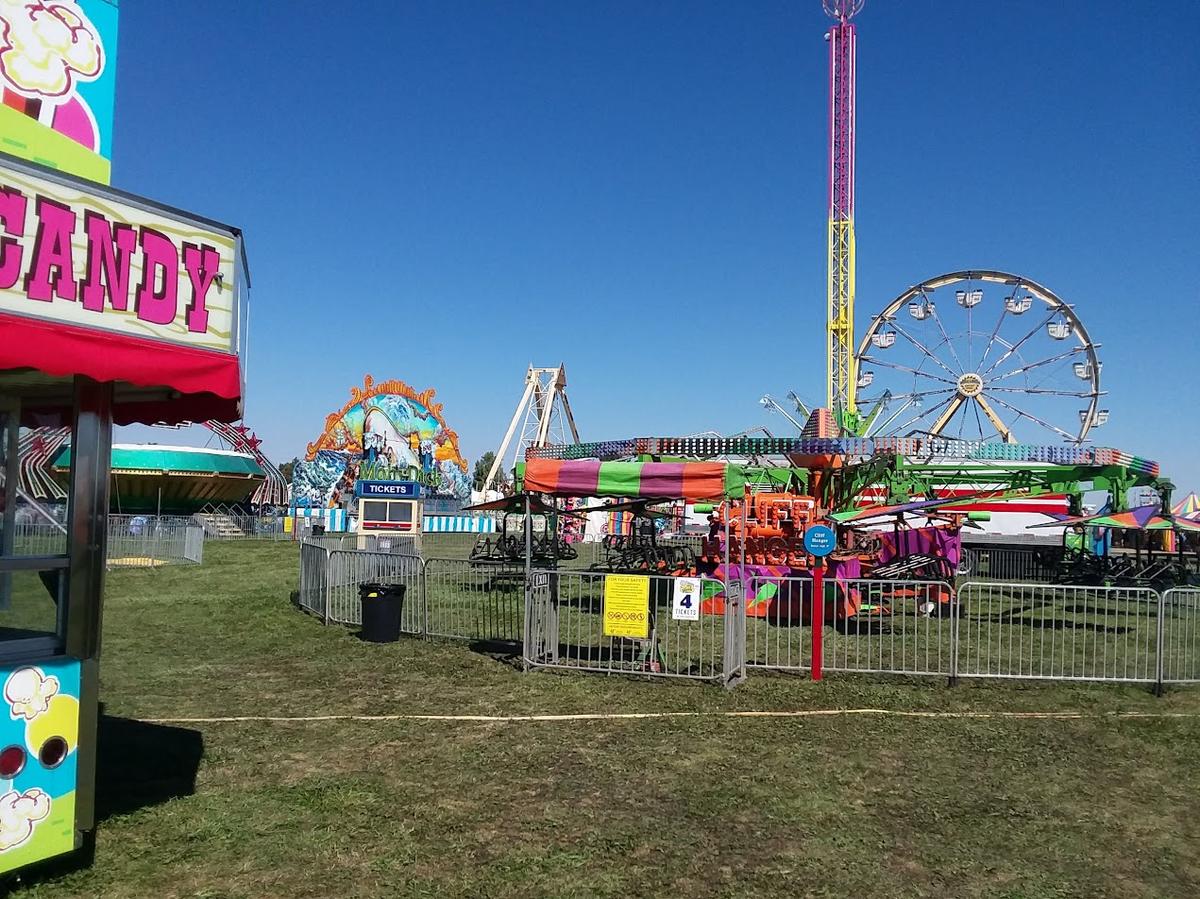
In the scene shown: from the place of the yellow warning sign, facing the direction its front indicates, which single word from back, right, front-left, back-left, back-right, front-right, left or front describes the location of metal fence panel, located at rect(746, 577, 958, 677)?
back-left

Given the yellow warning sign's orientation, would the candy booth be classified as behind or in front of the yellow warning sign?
in front

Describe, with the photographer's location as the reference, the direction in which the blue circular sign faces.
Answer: facing the viewer

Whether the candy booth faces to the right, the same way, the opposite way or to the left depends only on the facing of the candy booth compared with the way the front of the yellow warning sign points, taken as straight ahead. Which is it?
to the left

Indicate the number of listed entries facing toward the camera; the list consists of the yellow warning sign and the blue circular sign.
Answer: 2

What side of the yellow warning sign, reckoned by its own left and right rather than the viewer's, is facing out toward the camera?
front

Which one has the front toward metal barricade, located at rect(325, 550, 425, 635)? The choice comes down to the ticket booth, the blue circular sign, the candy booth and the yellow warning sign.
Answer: the ticket booth

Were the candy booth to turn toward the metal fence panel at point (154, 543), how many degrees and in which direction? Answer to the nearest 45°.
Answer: approximately 135° to its left

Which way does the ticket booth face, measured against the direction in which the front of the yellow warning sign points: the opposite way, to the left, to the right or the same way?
the same way

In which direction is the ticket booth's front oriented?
toward the camera

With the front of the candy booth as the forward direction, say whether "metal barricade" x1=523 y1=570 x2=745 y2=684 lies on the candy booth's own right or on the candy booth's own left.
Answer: on the candy booth's own left

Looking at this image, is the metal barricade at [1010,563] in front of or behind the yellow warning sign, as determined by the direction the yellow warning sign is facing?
behind

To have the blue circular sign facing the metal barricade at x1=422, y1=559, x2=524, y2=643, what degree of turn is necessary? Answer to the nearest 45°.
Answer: approximately 135° to its right
